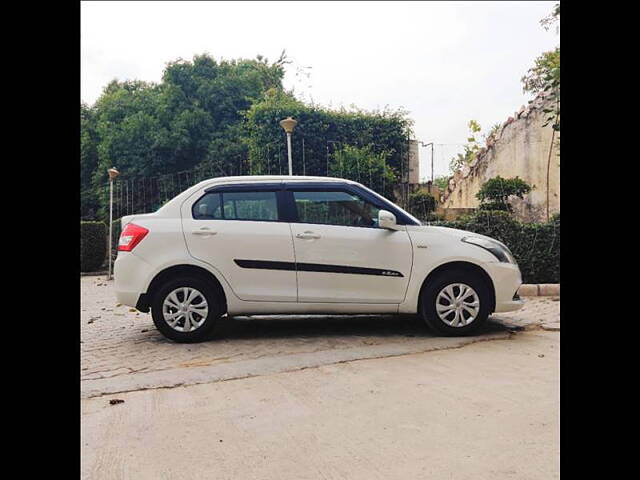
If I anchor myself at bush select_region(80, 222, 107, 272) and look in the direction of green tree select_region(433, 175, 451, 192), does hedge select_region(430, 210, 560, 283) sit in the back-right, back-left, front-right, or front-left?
front-right

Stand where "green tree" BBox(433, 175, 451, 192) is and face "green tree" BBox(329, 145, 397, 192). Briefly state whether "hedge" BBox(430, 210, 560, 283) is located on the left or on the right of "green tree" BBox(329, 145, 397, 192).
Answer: left

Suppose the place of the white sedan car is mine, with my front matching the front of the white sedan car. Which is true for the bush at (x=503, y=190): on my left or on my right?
on my left

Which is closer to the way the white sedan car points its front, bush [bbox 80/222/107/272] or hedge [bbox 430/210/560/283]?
the hedge

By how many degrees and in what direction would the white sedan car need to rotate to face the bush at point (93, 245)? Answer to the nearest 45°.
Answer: approximately 135° to its left

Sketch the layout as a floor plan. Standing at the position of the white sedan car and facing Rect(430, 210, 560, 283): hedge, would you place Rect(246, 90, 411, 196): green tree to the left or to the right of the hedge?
left

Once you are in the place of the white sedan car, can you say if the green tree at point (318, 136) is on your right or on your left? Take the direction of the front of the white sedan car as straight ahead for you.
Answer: on your left

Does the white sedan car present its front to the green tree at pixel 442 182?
no

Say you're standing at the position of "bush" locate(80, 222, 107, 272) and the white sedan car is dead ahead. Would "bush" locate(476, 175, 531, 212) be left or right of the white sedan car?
left

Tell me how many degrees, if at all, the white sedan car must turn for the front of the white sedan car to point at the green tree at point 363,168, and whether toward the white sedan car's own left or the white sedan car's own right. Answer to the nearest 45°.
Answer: approximately 90° to the white sedan car's own left

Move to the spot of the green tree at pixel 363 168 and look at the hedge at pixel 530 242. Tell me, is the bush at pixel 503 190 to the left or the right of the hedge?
left

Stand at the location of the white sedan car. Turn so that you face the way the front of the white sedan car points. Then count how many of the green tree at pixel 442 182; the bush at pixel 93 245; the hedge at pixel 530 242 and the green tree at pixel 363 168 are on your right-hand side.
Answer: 0

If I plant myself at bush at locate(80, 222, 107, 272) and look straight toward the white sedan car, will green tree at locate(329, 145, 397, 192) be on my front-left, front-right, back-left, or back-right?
front-left

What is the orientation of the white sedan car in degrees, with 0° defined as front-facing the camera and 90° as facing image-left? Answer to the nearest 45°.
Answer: approximately 270°
